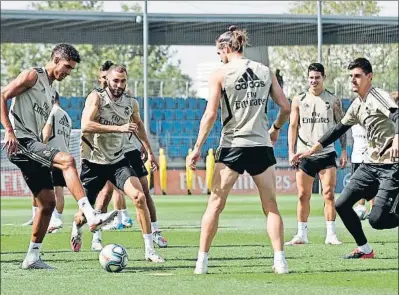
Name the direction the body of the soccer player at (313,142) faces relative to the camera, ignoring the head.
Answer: toward the camera

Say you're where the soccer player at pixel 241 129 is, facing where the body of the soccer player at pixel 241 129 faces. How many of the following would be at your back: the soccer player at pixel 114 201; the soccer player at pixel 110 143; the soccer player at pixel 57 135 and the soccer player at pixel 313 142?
0

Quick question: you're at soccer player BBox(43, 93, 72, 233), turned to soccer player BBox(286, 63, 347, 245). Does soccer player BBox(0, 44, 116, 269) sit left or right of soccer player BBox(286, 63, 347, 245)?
right

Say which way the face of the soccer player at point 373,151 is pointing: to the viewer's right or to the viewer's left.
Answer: to the viewer's left

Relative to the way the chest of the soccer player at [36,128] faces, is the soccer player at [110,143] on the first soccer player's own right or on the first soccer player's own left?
on the first soccer player's own left

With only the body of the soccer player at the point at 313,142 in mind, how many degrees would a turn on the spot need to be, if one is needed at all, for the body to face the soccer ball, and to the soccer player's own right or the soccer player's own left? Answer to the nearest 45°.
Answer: approximately 45° to the soccer player's own right

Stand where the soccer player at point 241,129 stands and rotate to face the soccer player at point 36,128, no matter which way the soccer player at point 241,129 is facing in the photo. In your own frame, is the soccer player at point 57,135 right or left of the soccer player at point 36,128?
right

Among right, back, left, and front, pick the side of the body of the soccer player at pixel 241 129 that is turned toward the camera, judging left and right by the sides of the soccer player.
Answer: back

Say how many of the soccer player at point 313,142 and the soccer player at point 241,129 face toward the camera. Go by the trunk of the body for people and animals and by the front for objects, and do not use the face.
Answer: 1

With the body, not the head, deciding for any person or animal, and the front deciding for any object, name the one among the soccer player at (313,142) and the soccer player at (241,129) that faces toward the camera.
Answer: the soccer player at (313,142)

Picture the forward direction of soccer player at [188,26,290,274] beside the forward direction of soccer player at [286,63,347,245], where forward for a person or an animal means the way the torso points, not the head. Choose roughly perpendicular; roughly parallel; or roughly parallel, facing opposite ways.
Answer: roughly parallel, facing opposite ways

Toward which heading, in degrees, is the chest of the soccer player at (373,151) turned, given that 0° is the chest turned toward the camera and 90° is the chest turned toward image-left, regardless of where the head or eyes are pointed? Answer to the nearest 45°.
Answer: approximately 45°

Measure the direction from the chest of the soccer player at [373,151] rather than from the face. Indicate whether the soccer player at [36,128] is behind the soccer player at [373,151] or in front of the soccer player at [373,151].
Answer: in front
